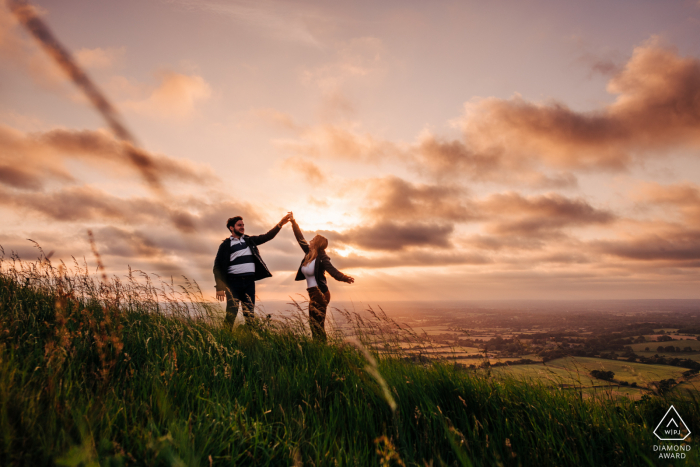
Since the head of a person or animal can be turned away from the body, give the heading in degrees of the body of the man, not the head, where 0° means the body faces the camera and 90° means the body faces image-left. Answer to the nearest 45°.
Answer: approximately 315°

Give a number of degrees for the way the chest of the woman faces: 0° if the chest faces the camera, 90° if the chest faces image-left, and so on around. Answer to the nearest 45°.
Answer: approximately 45°

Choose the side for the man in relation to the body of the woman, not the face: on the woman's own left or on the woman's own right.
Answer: on the woman's own right

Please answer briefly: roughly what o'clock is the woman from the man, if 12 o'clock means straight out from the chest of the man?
The woman is roughly at 11 o'clock from the man.

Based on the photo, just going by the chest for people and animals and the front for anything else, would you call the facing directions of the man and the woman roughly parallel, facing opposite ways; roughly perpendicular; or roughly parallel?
roughly perpendicular
